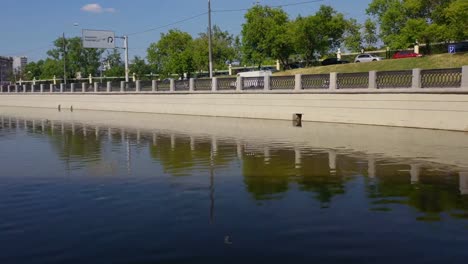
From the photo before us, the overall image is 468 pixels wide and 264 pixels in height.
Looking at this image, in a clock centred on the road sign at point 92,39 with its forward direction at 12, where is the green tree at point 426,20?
The green tree is roughly at 10 o'clock from the road sign.

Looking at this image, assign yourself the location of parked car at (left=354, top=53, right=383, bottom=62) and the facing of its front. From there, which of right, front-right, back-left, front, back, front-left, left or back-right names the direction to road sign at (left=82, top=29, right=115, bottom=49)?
back

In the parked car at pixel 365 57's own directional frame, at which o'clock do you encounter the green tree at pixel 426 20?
The green tree is roughly at 12 o'clock from the parked car.

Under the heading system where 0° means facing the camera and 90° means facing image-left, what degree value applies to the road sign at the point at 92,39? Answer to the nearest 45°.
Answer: approximately 0°

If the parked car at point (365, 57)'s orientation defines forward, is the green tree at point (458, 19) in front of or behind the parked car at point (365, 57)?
in front

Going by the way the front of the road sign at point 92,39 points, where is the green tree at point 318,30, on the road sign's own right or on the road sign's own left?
on the road sign's own left

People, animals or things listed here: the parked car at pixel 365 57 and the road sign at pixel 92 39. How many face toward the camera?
1

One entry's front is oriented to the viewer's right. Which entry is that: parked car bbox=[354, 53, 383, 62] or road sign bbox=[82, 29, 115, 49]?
the parked car

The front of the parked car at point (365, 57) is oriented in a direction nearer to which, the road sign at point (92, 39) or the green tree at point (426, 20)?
the green tree
